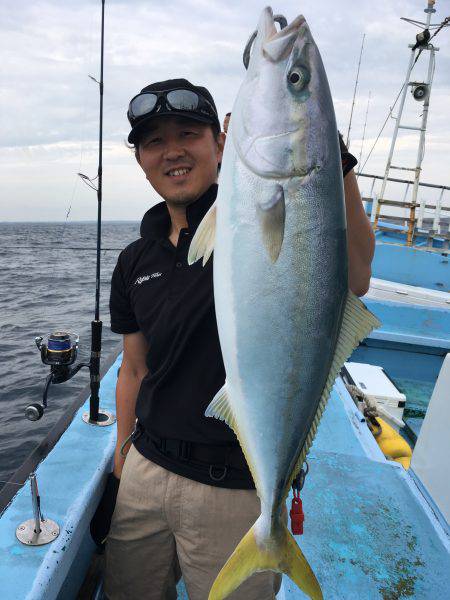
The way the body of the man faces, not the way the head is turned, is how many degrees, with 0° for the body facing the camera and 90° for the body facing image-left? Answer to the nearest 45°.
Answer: approximately 0°

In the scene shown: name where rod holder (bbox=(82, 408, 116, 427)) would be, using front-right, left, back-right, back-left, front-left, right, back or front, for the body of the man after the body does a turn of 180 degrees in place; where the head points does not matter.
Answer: front-left
